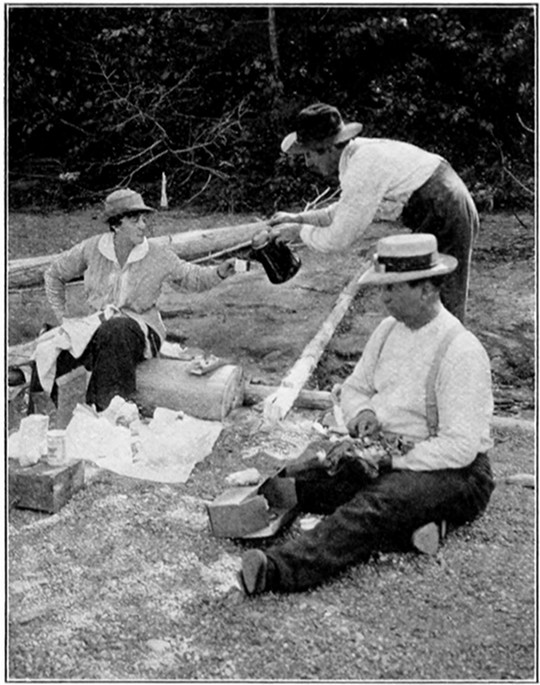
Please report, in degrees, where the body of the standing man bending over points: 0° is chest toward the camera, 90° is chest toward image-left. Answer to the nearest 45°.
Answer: approximately 90°

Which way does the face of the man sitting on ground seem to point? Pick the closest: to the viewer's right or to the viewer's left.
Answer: to the viewer's left

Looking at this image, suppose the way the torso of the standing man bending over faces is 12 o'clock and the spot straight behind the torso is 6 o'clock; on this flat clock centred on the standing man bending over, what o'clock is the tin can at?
The tin can is roughly at 11 o'clock from the standing man bending over.

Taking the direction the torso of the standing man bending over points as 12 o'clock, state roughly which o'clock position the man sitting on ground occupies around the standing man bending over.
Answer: The man sitting on ground is roughly at 9 o'clock from the standing man bending over.

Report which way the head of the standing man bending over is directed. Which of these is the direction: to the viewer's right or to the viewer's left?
to the viewer's left

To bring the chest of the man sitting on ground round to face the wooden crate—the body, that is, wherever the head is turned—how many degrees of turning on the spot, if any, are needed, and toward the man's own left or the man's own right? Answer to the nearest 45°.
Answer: approximately 45° to the man's own right

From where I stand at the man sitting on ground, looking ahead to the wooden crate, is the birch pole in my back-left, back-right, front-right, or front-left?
front-right

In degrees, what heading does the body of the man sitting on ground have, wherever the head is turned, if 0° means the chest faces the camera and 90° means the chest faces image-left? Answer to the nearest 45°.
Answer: approximately 45°

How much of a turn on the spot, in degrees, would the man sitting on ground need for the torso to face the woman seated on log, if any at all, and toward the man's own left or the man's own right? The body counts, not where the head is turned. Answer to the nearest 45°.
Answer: approximately 90° to the man's own right

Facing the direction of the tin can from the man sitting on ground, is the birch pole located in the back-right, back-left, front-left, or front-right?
front-right

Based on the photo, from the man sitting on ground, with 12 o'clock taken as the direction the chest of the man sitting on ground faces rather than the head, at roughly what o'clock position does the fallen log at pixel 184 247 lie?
The fallen log is roughly at 4 o'clock from the man sitting on ground.

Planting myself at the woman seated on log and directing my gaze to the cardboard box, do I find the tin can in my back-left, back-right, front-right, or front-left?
front-right
